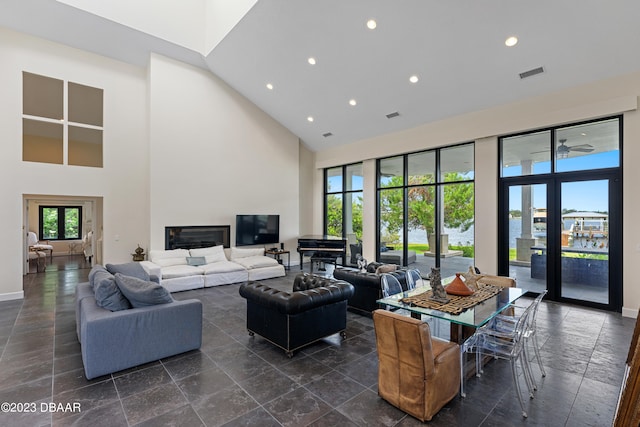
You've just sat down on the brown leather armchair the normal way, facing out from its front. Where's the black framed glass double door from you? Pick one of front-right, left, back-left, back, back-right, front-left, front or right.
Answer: front

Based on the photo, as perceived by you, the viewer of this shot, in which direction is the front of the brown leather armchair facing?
facing away from the viewer and to the right of the viewer

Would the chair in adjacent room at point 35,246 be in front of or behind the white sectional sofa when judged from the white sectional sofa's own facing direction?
behind

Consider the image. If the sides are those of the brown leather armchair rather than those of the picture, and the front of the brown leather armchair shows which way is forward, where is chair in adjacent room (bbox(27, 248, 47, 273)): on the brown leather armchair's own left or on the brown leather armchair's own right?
on the brown leather armchair's own left

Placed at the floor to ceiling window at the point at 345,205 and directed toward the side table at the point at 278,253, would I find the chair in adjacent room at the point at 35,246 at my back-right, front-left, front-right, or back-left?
front-right

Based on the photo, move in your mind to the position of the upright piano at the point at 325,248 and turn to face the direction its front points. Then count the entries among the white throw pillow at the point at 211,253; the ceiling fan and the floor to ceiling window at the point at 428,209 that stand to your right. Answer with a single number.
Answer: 1

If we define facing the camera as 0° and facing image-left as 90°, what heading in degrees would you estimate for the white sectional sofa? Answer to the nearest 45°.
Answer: approximately 315°

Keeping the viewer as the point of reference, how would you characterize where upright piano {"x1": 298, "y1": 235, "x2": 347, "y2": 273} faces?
facing the viewer

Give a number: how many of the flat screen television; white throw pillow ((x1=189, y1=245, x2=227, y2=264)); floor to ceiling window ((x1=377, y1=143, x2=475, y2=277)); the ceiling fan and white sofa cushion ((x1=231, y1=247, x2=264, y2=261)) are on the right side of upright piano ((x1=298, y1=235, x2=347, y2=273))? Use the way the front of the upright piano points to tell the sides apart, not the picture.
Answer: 3

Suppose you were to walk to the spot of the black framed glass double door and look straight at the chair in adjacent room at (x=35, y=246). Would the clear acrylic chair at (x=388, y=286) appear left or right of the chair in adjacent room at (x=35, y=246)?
left

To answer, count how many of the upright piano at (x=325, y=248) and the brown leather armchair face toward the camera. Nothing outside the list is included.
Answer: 1

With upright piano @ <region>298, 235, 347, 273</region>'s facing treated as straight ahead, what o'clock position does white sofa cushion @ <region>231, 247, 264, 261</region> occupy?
The white sofa cushion is roughly at 3 o'clock from the upright piano.

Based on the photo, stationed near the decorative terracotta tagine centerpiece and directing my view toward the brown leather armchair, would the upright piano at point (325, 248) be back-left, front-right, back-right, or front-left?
back-right

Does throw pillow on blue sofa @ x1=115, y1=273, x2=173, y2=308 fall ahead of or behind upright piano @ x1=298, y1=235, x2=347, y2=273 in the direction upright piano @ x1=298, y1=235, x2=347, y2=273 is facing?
ahead

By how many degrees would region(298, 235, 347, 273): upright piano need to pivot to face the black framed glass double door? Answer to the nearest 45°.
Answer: approximately 45° to its left

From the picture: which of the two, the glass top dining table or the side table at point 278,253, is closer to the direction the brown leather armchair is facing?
the glass top dining table

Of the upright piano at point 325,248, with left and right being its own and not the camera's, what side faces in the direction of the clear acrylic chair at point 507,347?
front

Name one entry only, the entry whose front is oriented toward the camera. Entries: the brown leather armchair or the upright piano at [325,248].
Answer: the upright piano
